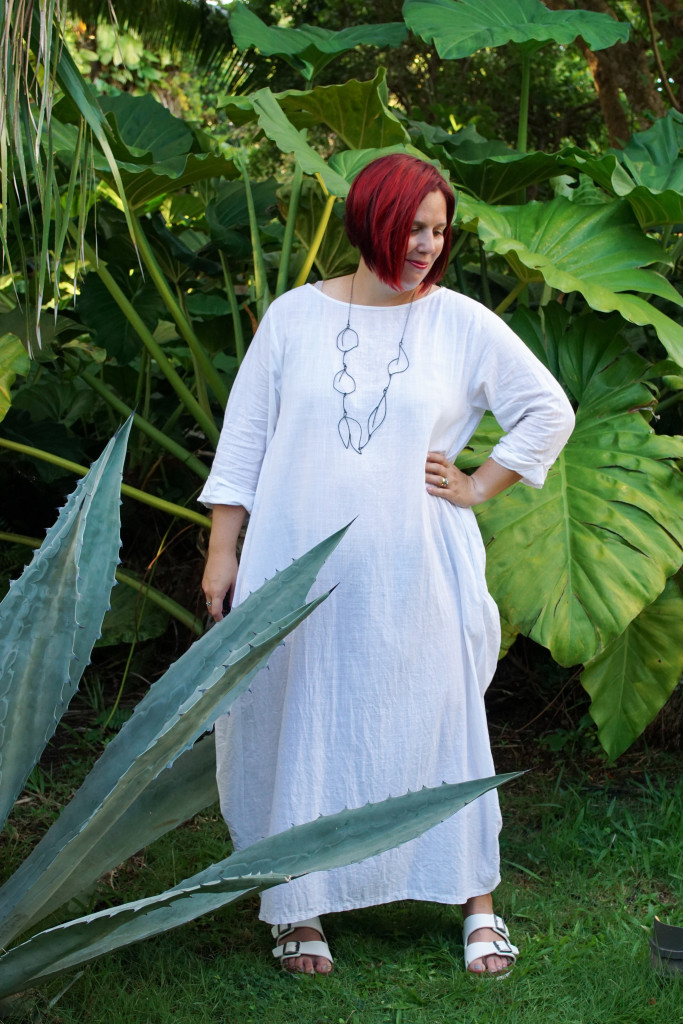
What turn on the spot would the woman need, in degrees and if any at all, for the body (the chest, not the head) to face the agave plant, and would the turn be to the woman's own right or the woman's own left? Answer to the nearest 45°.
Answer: approximately 45° to the woman's own right

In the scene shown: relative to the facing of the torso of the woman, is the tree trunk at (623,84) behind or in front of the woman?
behind

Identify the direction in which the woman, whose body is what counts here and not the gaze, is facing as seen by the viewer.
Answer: toward the camera

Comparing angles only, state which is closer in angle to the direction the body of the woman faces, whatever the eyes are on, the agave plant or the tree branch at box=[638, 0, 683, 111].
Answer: the agave plant

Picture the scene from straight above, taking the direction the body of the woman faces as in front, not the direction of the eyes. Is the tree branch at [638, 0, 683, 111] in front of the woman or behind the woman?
behind

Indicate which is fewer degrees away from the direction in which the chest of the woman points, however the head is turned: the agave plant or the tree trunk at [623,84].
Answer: the agave plant

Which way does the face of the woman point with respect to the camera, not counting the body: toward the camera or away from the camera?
toward the camera
